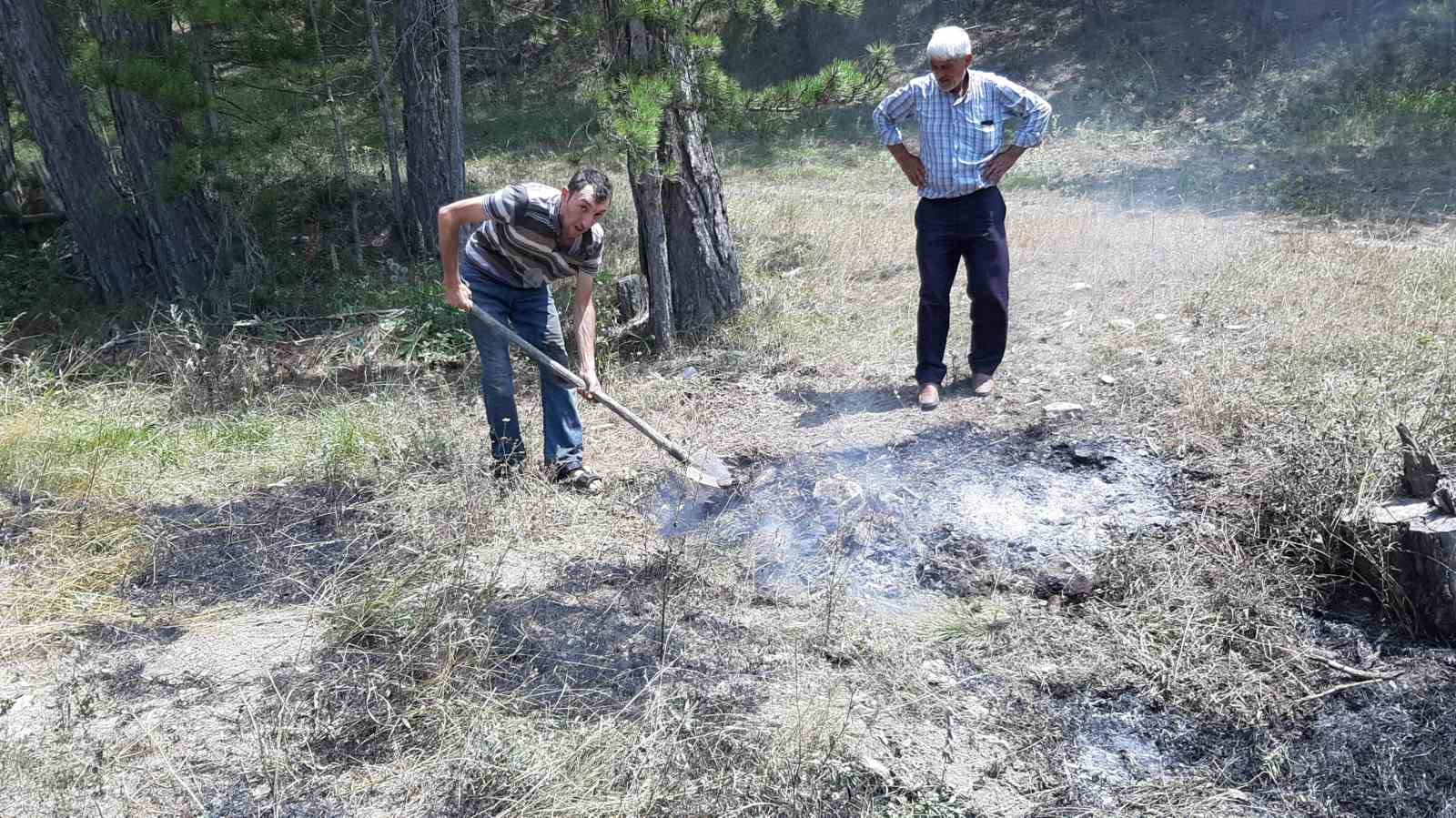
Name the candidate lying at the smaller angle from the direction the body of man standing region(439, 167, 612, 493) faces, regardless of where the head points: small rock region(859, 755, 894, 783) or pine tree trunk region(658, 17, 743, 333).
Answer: the small rock

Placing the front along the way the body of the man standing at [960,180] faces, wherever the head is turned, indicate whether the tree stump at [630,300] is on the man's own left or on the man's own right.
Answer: on the man's own right

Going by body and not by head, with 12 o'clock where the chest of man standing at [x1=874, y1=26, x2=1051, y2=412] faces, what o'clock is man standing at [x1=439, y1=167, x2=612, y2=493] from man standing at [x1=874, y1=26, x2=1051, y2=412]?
man standing at [x1=439, y1=167, x2=612, y2=493] is roughly at 2 o'clock from man standing at [x1=874, y1=26, x2=1051, y2=412].

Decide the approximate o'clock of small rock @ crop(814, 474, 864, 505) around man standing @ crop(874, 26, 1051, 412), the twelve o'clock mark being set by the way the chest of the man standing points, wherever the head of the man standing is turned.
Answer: The small rock is roughly at 1 o'clock from the man standing.

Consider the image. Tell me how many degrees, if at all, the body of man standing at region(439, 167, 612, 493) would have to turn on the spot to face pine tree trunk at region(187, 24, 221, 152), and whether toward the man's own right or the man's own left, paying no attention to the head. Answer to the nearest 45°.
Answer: approximately 180°

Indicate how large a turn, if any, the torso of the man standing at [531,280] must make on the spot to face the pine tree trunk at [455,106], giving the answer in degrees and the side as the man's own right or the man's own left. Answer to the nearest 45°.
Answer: approximately 135° to the man's own left

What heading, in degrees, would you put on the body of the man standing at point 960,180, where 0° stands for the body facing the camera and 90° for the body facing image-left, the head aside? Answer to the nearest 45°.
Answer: approximately 0°

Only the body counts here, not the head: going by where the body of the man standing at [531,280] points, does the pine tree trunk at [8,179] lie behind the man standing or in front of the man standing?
behind
